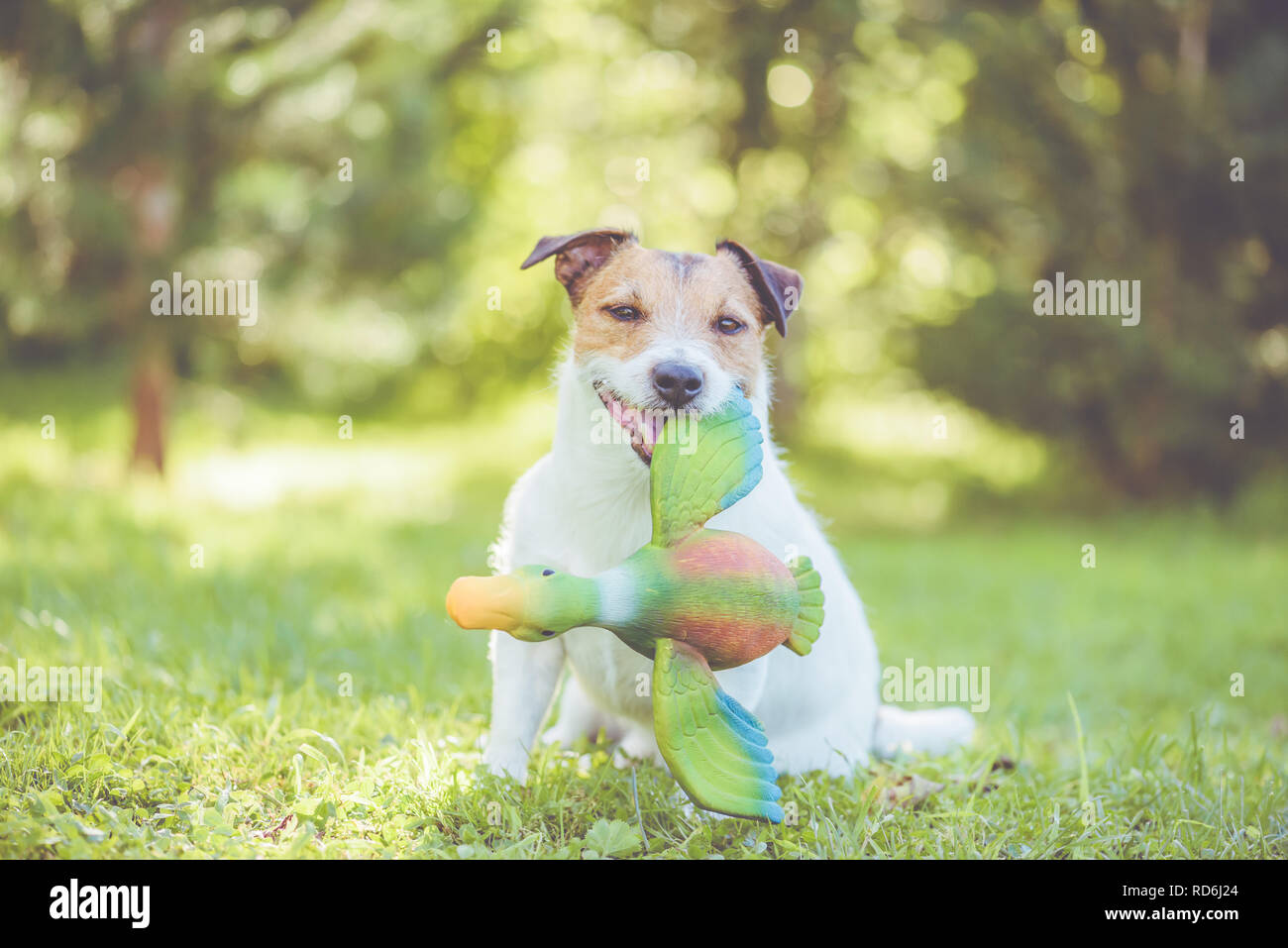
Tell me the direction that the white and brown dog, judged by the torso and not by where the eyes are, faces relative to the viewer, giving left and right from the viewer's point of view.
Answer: facing the viewer and to the left of the viewer
